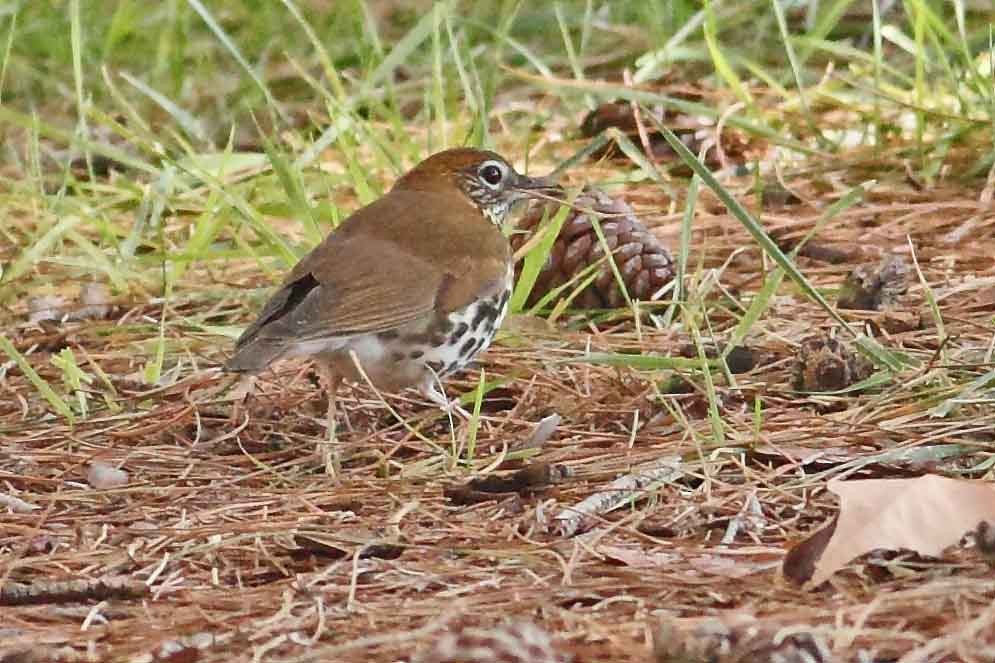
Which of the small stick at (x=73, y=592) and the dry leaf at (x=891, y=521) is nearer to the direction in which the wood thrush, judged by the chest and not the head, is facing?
the dry leaf

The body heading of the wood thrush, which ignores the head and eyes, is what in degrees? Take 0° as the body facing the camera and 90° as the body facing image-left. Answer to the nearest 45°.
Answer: approximately 270°

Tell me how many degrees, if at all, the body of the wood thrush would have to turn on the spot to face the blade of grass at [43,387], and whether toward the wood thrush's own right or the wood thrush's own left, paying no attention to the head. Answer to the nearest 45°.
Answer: approximately 180°

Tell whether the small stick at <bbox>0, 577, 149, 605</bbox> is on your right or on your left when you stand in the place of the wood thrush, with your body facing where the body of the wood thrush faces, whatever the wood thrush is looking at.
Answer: on your right

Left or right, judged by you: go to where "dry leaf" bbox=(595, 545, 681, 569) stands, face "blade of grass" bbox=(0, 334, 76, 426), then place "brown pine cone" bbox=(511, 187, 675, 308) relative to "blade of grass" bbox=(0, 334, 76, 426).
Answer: right

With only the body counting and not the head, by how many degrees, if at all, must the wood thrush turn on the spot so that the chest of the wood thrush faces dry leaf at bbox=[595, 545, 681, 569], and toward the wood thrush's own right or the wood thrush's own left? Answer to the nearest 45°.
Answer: approximately 90° to the wood thrush's own right

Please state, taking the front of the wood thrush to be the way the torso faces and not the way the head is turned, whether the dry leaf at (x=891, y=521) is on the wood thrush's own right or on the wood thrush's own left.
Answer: on the wood thrush's own right
